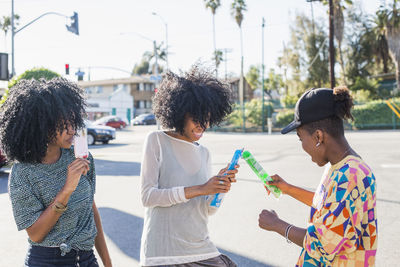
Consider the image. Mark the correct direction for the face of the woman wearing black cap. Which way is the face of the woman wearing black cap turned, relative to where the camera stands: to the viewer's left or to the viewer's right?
to the viewer's left

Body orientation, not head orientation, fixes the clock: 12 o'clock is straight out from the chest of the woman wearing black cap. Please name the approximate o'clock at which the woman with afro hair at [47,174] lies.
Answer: The woman with afro hair is roughly at 12 o'clock from the woman wearing black cap.

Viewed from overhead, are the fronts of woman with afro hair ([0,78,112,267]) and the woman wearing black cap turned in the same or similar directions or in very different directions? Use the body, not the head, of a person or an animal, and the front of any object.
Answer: very different directions

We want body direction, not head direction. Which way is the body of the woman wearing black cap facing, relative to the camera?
to the viewer's left

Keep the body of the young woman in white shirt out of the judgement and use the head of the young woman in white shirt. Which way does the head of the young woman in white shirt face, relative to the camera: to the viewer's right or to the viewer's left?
to the viewer's right

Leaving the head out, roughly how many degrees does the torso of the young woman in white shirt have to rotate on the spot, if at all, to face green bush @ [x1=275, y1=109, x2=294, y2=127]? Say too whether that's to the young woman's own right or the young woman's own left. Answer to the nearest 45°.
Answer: approximately 135° to the young woman's own left

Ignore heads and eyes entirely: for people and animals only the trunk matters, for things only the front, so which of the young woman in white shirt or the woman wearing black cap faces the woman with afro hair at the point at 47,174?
the woman wearing black cap

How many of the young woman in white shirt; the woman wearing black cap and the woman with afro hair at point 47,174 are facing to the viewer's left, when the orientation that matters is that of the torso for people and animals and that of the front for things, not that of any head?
1

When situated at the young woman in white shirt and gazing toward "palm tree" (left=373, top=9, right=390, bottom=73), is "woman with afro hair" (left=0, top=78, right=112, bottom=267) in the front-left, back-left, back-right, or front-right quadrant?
back-left

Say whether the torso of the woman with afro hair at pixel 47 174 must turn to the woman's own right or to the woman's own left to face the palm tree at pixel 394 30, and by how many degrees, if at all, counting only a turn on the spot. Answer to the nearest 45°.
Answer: approximately 90° to the woman's own left

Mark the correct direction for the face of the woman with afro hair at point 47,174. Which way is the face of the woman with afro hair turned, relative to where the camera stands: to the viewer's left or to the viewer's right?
to the viewer's right

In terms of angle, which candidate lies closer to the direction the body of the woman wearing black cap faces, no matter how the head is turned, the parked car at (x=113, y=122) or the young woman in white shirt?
the young woman in white shirt
